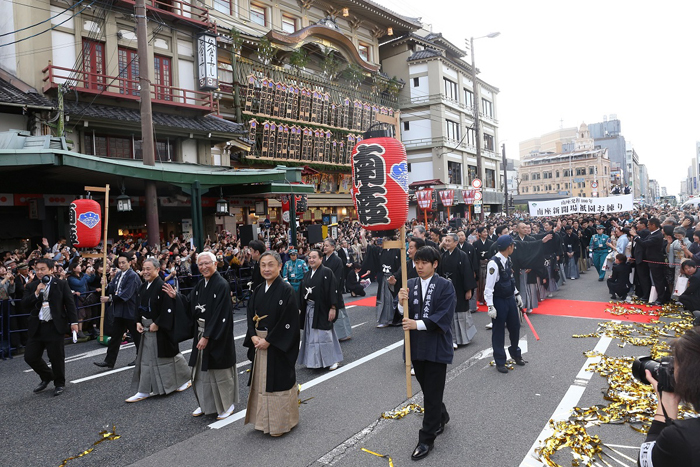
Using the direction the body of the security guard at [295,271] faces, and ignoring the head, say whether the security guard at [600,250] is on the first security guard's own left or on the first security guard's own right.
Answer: on the first security guard's own left

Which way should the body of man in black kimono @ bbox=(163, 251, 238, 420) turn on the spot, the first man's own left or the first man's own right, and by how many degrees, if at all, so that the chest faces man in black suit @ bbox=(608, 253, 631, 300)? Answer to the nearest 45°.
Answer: approximately 135° to the first man's own left

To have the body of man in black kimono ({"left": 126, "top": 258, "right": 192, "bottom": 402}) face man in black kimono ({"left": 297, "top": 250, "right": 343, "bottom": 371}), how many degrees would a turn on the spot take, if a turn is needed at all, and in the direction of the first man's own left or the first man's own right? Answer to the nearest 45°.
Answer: approximately 135° to the first man's own left

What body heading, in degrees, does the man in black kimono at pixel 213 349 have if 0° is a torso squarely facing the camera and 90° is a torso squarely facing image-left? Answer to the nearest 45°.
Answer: approximately 45°

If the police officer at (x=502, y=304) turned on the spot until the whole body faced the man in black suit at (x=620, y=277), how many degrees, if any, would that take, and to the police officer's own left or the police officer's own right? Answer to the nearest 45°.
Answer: approximately 90° to the police officer's own left

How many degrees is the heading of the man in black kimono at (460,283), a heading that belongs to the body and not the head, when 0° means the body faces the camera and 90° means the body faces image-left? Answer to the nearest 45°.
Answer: approximately 45°

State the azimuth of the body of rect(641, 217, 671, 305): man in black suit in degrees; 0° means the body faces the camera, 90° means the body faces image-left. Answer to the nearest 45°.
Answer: approximately 90°

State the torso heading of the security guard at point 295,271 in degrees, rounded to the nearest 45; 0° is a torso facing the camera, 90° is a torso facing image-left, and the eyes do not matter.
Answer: approximately 0°

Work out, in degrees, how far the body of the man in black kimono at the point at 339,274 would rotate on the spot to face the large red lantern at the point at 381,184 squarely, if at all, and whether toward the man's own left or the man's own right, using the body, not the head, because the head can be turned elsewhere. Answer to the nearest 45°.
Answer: approximately 45° to the man's own left
